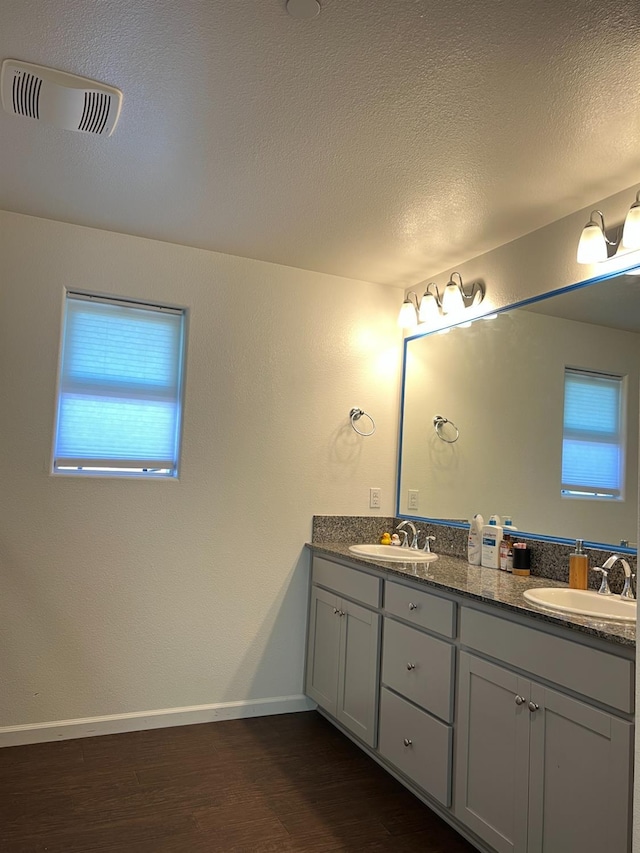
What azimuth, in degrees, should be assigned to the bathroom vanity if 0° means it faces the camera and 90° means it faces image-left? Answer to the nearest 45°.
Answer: approximately 45°

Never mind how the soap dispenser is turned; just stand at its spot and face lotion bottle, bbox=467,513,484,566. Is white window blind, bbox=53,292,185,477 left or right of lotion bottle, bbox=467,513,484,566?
left

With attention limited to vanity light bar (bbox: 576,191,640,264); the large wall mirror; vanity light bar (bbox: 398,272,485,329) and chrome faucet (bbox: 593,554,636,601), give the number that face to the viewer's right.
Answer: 0

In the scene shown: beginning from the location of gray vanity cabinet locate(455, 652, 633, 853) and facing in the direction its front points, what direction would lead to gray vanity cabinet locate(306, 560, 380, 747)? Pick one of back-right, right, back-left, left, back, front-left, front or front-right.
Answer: right

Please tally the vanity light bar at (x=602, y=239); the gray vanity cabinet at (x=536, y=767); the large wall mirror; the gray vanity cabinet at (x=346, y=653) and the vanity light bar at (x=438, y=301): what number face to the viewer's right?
0

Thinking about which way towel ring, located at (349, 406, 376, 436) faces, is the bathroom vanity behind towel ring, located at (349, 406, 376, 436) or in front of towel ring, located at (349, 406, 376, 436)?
in front

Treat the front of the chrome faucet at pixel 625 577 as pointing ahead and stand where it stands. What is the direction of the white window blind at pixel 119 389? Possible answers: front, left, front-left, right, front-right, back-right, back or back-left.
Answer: front-right

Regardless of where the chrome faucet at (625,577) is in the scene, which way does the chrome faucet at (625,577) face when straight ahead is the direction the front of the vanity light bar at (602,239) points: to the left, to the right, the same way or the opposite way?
the same way

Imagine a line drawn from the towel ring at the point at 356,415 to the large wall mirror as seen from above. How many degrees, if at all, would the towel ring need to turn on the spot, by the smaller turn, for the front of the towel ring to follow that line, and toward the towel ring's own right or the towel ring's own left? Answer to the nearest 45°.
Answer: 0° — it already faces it

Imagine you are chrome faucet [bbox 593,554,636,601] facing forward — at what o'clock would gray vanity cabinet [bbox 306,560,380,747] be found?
The gray vanity cabinet is roughly at 2 o'clock from the chrome faucet.

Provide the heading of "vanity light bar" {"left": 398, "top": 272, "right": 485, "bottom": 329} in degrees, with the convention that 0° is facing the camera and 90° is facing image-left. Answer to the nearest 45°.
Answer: approximately 45°

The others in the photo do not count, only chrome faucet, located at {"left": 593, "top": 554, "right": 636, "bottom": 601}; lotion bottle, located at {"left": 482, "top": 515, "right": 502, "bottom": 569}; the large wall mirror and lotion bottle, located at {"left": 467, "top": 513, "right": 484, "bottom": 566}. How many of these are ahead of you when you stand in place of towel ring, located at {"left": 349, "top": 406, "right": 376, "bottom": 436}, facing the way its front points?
4
